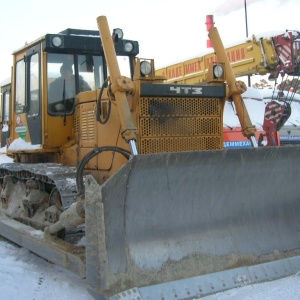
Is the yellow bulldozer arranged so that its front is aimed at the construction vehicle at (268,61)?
no

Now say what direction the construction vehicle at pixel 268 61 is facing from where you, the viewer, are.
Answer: facing the viewer and to the right of the viewer

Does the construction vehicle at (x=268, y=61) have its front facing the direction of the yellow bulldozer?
no
